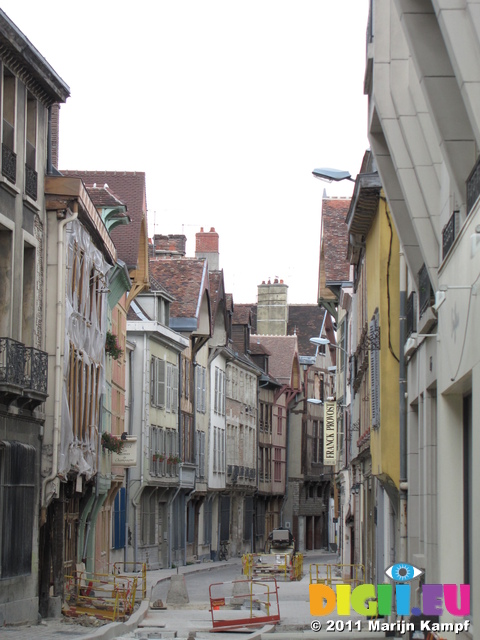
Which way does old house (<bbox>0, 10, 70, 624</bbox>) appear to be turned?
to the viewer's right

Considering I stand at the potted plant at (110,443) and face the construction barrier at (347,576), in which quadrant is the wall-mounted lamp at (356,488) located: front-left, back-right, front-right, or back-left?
front-left

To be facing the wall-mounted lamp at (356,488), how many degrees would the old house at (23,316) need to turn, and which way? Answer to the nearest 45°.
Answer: approximately 45° to its left

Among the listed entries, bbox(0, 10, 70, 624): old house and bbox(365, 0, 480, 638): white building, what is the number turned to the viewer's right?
1

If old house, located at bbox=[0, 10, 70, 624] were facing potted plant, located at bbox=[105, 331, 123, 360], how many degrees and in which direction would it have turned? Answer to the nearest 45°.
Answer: approximately 90° to its left

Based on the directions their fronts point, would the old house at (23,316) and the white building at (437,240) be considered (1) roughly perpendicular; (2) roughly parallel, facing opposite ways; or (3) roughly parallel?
roughly parallel, facing opposite ways

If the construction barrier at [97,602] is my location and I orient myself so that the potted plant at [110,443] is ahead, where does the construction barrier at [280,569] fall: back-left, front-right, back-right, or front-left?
front-right

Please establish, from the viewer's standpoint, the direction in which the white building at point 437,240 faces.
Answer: facing to the left of the viewer

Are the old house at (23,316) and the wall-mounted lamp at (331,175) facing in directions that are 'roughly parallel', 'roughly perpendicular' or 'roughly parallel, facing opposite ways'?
roughly parallel, facing opposite ways

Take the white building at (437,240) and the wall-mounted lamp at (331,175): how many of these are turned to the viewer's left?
2

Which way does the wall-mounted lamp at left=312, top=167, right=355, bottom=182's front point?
to the viewer's left
